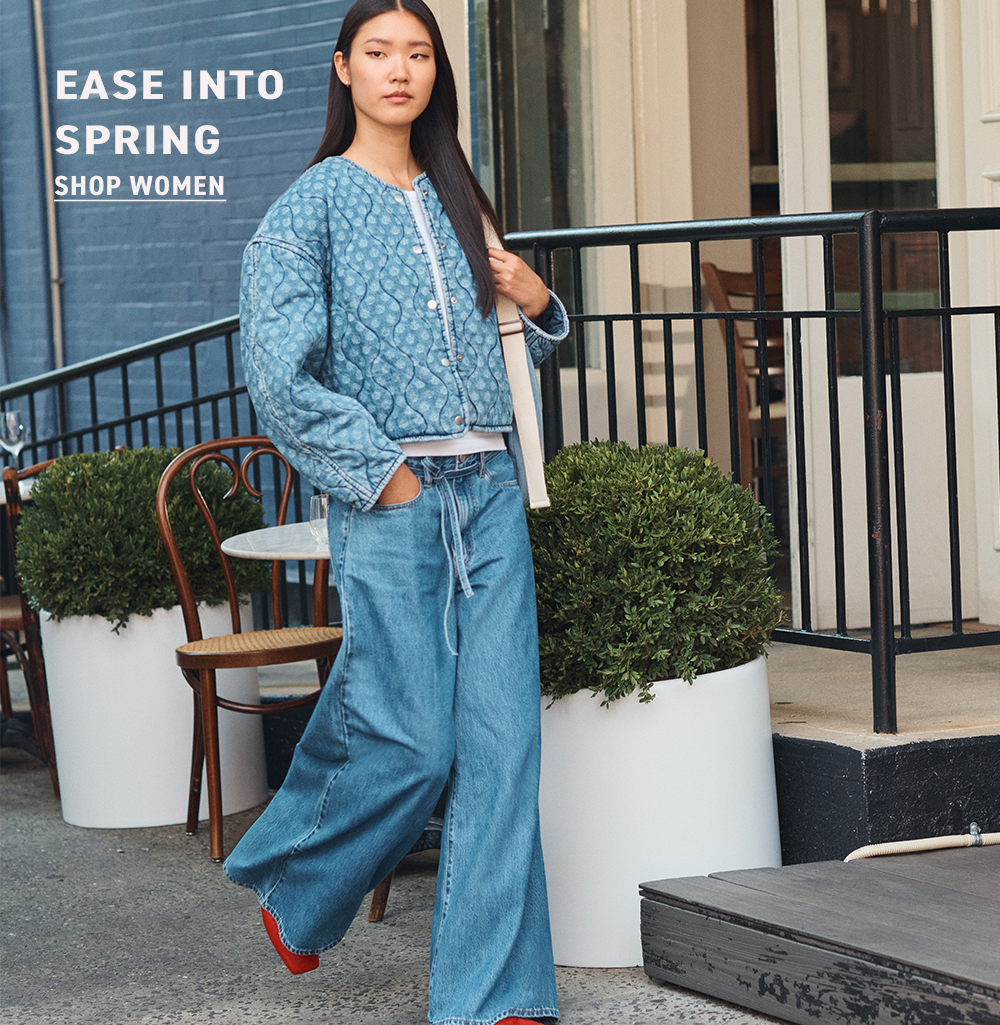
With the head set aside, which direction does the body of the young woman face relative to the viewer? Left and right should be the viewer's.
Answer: facing the viewer and to the right of the viewer

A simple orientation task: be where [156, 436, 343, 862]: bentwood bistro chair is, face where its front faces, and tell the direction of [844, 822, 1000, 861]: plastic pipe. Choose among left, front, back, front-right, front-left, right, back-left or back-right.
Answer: front

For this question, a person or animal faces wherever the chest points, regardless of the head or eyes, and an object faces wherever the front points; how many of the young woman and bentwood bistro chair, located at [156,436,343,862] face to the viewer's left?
0

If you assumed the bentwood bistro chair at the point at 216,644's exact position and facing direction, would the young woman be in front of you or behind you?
in front

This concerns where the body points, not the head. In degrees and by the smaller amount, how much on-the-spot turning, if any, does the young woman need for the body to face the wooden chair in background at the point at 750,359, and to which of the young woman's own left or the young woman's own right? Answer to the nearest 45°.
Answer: approximately 135° to the young woman's own left

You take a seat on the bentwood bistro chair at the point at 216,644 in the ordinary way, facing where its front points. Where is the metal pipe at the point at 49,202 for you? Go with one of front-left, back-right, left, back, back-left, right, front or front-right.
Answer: back-left
